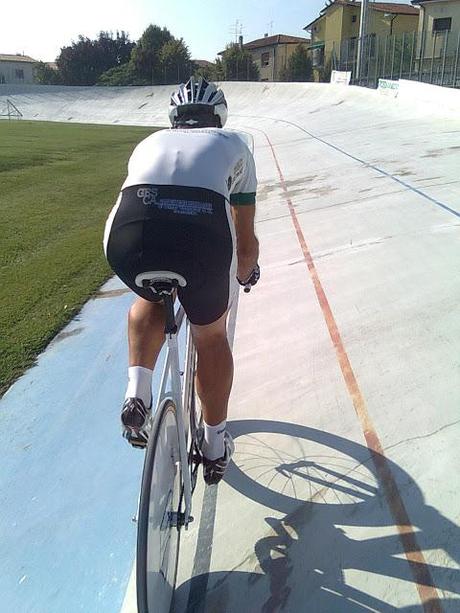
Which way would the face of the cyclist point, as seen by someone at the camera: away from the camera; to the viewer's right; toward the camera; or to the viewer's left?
away from the camera

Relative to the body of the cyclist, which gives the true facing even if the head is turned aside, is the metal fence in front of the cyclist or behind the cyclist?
in front

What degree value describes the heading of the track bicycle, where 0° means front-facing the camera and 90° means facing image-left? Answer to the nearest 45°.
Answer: approximately 180°

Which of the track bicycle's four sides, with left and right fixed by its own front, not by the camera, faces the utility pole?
front

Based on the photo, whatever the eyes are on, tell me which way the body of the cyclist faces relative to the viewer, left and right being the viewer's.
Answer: facing away from the viewer
